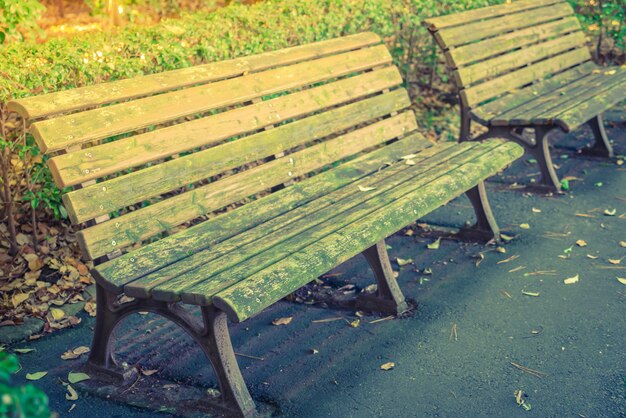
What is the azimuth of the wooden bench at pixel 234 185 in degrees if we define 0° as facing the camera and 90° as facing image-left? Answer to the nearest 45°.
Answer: approximately 315°

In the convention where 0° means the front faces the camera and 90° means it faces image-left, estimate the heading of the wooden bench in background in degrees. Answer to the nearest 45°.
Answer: approximately 315°

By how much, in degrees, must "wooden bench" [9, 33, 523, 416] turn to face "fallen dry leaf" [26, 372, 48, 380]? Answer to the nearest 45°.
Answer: approximately 135° to its right

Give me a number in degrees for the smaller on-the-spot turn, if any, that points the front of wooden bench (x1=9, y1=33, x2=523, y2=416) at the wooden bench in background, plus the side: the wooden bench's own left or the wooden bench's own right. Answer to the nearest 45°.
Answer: approximately 90° to the wooden bench's own left

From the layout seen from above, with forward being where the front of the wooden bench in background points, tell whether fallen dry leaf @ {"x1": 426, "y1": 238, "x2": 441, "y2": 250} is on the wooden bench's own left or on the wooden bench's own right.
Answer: on the wooden bench's own right

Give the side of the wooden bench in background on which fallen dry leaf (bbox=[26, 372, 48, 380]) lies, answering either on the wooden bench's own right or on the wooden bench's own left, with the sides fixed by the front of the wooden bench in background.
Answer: on the wooden bench's own right

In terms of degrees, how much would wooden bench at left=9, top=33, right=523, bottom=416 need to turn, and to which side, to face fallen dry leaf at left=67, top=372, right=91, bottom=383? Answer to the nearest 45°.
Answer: approximately 135° to its right

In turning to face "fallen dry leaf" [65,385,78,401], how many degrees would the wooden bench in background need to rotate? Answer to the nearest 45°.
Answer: approximately 90° to its right
